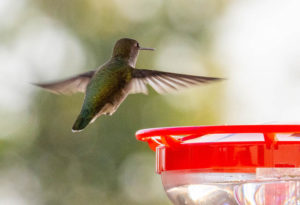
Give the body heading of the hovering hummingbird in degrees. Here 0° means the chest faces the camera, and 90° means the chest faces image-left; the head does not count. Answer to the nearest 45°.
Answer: approximately 225°
